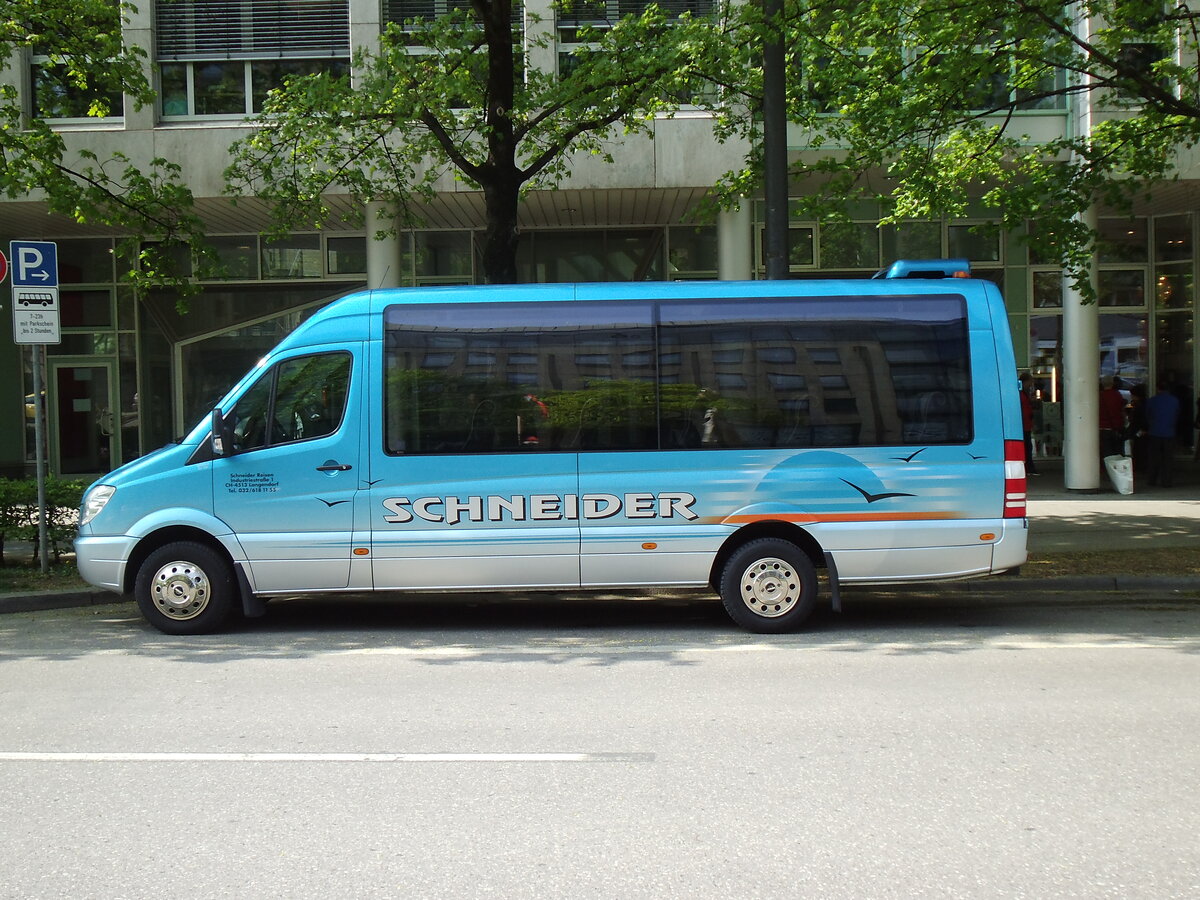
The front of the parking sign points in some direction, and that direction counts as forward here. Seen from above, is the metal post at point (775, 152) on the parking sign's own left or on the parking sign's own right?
on the parking sign's own left

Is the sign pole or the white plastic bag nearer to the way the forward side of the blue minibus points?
the sign pole

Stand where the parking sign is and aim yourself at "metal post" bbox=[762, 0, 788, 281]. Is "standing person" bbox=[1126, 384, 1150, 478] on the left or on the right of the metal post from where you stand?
left

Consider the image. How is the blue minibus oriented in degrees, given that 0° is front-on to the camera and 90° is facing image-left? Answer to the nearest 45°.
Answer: approximately 90°

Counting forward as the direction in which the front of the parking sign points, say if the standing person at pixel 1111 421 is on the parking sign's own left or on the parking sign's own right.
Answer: on the parking sign's own left

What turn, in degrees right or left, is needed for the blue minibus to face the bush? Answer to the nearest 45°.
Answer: approximately 45° to its right

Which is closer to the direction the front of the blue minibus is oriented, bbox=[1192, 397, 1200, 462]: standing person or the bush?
the bush

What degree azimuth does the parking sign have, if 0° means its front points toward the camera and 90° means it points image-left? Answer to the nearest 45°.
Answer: approximately 0°
